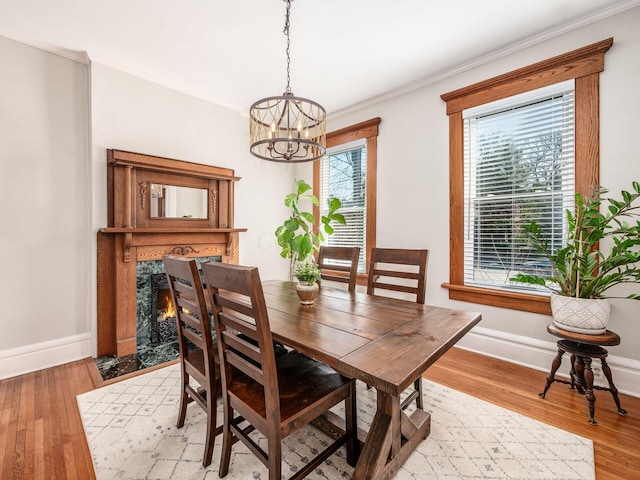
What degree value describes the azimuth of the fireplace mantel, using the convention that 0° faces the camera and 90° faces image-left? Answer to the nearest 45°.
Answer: approximately 315°

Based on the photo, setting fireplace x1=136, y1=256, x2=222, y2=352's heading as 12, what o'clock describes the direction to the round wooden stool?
The round wooden stool is roughly at 12 o'clock from the fireplace.

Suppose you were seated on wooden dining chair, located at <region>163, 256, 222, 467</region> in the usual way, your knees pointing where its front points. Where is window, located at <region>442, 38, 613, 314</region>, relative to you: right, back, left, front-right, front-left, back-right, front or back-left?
front-right

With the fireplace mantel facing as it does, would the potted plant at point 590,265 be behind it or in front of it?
in front

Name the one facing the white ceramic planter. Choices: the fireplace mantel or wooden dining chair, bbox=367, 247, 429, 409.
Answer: the fireplace mantel

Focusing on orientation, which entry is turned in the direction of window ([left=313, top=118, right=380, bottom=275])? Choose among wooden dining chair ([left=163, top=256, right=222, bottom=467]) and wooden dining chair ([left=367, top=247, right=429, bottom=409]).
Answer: wooden dining chair ([left=163, top=256, right=222, bottom=467])

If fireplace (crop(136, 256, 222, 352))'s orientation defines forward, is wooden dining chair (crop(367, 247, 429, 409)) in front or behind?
in front

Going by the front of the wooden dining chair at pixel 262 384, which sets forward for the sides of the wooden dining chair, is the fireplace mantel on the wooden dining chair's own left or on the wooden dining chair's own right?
on the wooden dining chair's own left

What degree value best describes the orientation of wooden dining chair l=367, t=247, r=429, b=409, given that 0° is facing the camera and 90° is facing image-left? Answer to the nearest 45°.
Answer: approximately 45°

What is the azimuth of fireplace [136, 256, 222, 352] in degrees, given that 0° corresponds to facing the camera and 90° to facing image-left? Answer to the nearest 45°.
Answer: approximately 315°

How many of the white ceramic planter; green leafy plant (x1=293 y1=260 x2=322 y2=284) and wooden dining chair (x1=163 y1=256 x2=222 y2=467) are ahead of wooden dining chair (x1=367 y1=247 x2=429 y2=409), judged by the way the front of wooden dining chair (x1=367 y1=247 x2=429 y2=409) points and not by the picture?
2
